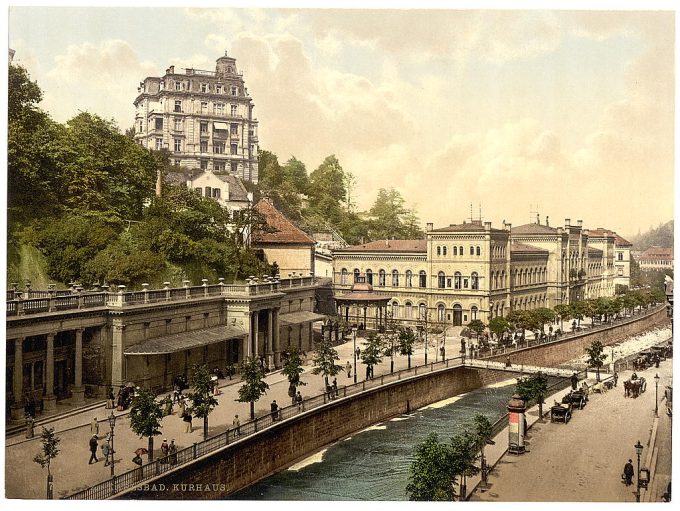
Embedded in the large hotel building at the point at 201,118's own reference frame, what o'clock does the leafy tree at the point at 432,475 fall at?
The leafy tree is roughly at 11 o'clock from the large hotel building.

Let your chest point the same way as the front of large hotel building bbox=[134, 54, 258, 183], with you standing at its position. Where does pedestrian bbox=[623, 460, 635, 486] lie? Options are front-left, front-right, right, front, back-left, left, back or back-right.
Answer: front-left

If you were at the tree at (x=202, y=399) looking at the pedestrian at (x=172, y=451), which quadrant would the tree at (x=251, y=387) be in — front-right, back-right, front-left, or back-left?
back-left

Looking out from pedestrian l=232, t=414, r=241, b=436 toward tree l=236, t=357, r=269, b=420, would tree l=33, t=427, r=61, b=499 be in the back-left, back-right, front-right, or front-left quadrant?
back-left

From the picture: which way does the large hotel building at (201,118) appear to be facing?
toward the camera
